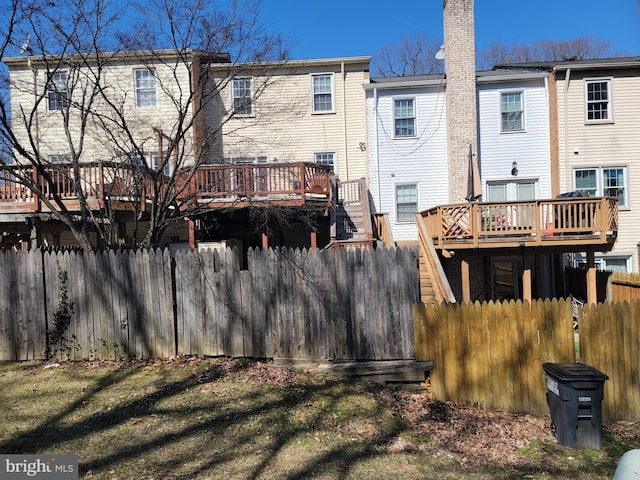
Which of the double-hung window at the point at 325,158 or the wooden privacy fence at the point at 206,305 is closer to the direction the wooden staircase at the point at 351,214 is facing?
the wooden privacy fence

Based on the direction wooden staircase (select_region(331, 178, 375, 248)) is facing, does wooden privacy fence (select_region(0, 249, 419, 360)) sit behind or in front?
in front

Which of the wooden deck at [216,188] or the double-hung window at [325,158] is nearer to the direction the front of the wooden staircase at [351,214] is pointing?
the wooden deck

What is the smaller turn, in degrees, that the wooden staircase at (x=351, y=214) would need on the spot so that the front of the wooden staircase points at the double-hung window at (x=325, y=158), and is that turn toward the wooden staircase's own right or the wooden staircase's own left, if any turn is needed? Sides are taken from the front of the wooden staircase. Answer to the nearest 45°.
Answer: approximately 180°

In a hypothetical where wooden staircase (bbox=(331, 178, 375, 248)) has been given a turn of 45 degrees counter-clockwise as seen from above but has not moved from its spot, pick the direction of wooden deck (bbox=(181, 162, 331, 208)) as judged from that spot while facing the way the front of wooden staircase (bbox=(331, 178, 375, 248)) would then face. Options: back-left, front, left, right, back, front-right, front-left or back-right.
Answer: right

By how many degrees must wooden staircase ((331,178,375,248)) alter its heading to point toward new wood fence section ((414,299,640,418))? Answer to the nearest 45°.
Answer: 0° — it already faces it

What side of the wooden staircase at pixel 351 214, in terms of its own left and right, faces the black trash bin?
front

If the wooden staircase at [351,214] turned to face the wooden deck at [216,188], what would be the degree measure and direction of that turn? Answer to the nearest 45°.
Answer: approximately 45° to its right

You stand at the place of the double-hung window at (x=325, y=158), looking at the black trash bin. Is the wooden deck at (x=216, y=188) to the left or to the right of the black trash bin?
right

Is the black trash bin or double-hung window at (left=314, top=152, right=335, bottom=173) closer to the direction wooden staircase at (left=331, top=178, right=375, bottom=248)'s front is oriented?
the black trash bin

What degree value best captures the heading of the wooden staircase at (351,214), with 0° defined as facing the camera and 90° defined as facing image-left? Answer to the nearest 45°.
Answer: approximately 0°
